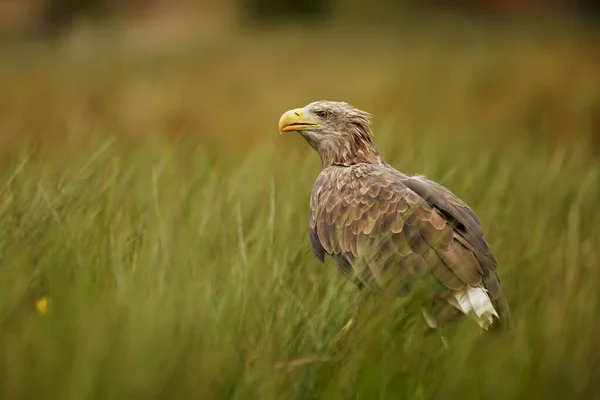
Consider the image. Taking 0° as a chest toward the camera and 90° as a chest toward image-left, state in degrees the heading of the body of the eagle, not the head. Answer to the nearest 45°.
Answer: approximately 90°
